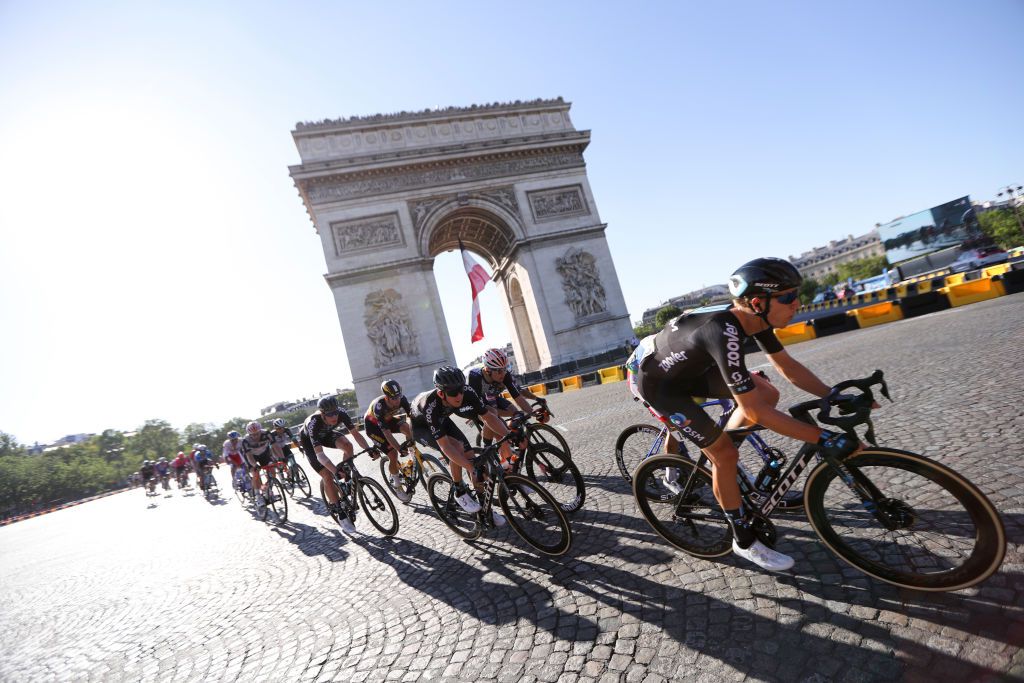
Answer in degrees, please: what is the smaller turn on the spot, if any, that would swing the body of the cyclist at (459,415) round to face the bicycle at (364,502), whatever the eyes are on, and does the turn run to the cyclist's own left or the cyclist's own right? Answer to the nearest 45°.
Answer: approximately 180°

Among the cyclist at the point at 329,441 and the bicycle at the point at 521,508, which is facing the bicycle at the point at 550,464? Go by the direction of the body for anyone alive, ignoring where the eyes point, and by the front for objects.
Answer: the cyclist

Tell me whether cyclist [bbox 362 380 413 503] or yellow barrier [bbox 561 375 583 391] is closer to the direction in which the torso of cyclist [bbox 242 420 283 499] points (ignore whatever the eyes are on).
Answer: the cyclist

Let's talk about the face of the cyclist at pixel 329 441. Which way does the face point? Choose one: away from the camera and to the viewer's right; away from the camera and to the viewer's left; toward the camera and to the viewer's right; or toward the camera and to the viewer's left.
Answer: toward the camera and to the viewer's right

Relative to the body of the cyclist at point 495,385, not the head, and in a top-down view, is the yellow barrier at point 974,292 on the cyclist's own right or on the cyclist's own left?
on the cyclist's own left

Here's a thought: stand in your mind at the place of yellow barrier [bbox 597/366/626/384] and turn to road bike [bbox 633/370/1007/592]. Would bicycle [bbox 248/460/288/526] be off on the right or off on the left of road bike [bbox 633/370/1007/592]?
right

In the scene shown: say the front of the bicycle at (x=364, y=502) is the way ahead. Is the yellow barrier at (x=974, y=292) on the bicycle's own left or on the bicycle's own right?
on the bicycle's own left

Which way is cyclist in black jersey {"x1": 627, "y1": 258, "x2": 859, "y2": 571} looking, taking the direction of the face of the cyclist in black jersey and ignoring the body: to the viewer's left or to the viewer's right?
to the viewer's right

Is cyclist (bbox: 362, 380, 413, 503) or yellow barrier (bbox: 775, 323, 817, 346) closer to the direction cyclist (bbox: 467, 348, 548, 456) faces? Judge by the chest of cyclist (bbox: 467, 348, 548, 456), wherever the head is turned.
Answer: the yellow barrier

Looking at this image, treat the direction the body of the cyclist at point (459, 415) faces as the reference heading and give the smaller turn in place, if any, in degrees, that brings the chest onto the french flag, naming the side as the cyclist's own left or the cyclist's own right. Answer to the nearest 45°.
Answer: approximately 135° to the cyclist's own left

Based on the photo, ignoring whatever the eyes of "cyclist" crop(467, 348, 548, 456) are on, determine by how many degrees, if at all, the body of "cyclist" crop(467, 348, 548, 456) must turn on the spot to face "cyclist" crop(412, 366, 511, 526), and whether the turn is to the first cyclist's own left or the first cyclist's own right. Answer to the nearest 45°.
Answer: approximately 45° to the first cyclist's own right

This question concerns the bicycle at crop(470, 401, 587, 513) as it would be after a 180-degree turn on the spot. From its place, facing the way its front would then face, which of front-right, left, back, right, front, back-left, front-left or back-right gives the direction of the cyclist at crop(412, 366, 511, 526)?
left

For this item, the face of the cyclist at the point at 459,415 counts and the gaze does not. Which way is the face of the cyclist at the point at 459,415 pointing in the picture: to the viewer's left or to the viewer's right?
to the viewer's right

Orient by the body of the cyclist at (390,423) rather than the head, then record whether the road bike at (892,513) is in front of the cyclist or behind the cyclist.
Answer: in front
